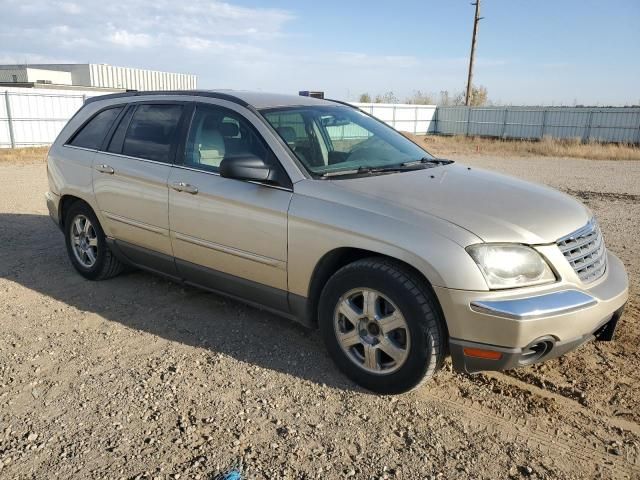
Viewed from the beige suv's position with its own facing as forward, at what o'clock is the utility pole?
The utility pole is roughly at 8 o'clock from the beige suv.

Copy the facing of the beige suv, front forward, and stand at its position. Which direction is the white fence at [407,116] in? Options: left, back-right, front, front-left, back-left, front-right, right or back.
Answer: back-left

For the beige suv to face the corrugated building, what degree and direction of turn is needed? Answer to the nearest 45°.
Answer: approximately 180°

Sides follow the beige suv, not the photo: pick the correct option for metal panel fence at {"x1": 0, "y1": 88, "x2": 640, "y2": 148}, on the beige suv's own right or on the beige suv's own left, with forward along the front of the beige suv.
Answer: on the beige suv's own left

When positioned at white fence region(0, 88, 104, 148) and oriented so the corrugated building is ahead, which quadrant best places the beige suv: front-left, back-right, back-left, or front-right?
back-right

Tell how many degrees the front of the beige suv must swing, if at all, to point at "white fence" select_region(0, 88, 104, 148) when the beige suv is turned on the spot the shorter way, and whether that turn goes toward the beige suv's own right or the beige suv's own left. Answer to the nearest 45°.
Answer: approximately 180°

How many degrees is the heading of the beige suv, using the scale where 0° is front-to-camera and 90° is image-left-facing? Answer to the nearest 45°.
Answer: approximately 315°
